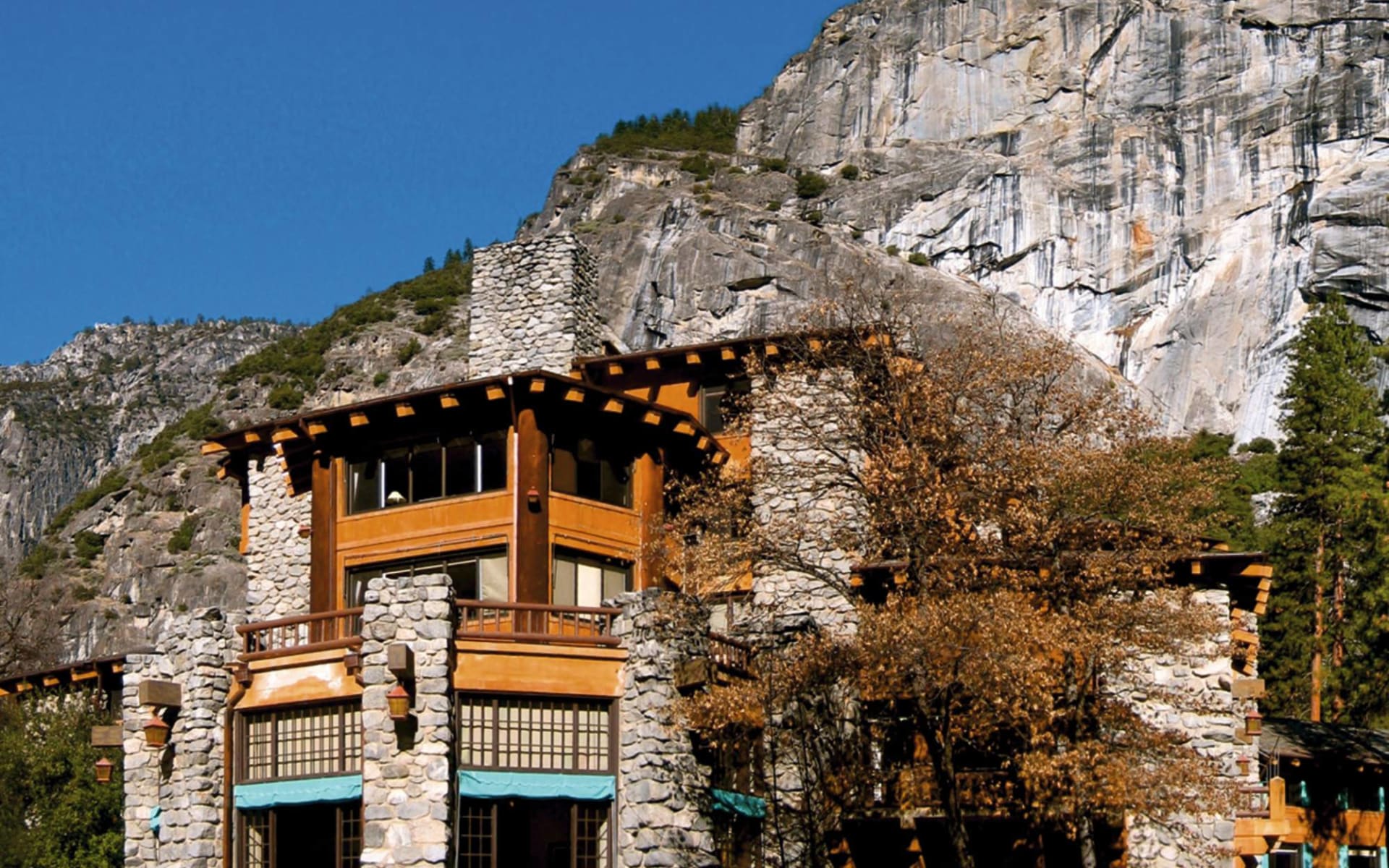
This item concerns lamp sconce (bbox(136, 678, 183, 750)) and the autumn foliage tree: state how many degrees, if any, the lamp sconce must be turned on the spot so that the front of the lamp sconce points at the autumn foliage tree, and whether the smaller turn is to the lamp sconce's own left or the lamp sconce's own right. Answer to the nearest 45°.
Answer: approximately 90° to the lamp sconce's own left

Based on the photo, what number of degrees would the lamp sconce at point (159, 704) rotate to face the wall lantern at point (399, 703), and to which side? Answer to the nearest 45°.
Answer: approximately 90° to its left

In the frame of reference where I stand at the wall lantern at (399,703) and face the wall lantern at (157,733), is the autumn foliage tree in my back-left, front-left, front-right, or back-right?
back-right

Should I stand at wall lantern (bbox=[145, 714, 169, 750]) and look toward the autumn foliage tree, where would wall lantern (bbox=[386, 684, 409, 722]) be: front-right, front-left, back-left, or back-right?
front-right

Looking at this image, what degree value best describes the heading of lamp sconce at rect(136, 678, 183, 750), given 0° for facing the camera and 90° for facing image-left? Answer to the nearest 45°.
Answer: approximately 45°
